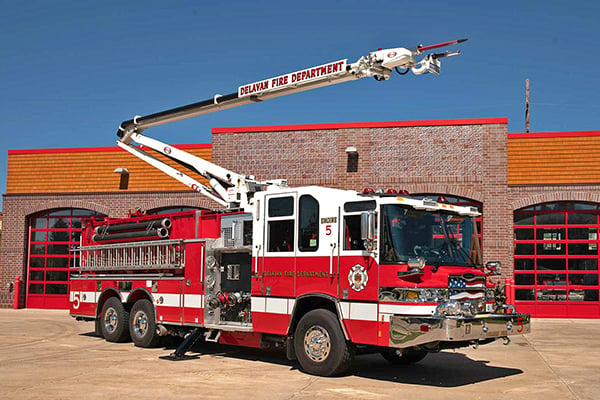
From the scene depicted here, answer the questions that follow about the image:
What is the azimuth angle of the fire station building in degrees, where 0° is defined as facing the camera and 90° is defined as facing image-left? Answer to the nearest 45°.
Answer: approximately 0°

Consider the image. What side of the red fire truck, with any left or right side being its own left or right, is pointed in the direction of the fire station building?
left

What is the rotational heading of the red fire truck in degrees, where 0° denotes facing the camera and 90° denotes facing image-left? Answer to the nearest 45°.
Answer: approximately 315°

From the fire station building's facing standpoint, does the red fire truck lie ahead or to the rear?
ahead
